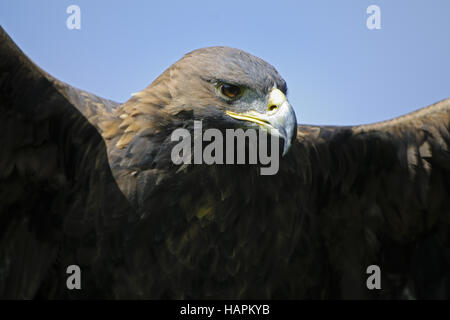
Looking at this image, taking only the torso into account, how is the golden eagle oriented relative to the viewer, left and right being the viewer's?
facing the viewer and to the right of the viewer
